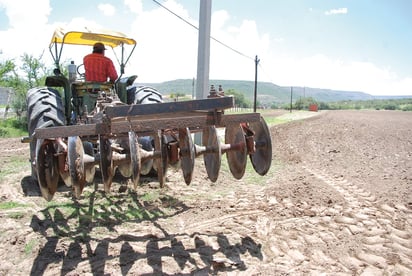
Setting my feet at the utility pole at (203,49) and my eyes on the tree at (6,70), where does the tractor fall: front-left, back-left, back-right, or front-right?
back-left

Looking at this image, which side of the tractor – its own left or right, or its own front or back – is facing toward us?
back

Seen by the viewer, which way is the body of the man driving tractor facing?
away from the camera

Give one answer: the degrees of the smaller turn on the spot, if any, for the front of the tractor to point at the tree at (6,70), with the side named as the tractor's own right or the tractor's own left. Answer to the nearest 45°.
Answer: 0° — it already faces it
